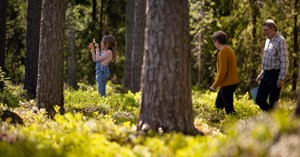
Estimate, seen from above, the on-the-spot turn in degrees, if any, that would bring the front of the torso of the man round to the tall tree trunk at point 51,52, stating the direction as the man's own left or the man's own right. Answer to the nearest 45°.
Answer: approximately 45° to the man's own right

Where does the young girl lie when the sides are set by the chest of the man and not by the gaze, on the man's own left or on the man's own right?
on the man's own right

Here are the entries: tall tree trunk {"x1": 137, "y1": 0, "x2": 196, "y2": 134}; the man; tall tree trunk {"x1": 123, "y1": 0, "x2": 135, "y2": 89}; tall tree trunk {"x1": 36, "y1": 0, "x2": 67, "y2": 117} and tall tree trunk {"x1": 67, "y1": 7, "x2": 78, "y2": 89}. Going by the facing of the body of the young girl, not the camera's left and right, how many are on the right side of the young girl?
2

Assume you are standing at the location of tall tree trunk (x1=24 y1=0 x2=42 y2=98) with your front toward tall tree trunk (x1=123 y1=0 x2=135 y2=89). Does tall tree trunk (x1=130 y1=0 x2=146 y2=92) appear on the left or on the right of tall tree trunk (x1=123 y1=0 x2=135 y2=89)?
right
